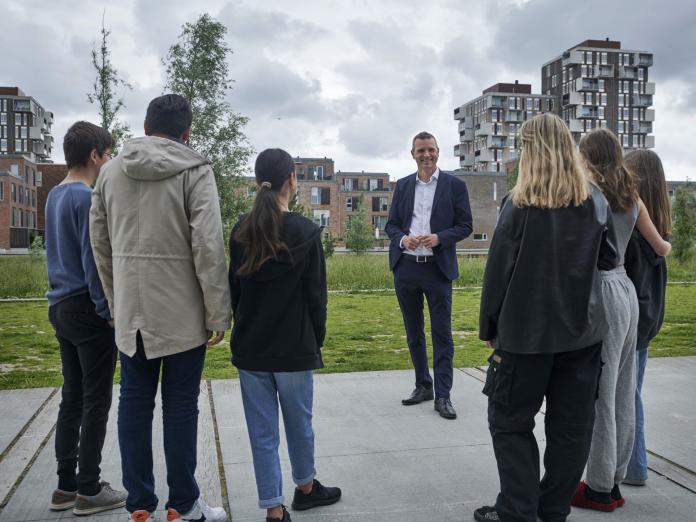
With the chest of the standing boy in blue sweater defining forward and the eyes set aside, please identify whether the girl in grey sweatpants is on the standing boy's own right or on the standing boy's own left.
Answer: on the standing boy's own right

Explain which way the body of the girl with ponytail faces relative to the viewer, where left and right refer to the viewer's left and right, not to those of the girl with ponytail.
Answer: facing away from the viewer and to the right of the viewer

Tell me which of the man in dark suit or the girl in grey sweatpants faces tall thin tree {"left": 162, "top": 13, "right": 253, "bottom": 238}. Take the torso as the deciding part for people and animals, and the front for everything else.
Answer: the girl in grey sweatpants

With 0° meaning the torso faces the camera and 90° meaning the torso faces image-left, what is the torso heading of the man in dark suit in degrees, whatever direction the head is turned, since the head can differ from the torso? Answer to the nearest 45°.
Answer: approximately 0°

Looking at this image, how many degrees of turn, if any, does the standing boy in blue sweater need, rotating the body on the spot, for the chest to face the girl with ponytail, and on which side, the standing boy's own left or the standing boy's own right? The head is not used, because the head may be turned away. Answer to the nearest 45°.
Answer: approximately 90° to the standing boy's own right

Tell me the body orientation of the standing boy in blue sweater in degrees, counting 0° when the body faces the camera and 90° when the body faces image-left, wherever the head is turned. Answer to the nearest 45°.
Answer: approximately 225°

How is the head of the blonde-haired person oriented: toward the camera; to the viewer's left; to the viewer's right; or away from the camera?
away from the camera

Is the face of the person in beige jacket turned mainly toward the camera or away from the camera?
away from the camera

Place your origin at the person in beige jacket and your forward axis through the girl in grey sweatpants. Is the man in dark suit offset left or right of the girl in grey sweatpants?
left

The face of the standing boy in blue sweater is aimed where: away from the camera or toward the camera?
away from the camera

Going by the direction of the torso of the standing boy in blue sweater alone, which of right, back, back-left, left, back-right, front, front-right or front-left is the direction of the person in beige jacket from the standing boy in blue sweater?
right

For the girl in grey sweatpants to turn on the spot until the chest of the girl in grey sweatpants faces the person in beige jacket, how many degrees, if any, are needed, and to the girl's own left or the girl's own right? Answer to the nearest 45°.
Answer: approximately 90° to the girl's own left

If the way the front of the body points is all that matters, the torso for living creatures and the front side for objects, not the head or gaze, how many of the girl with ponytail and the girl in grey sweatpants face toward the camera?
0
